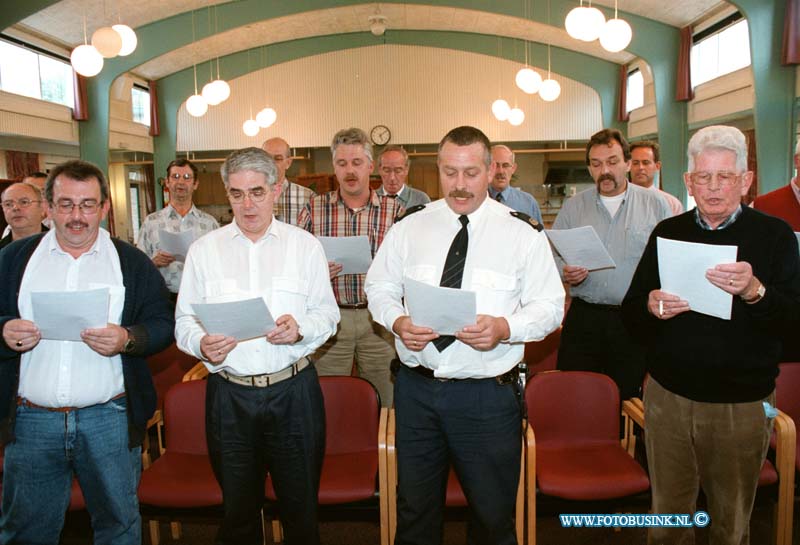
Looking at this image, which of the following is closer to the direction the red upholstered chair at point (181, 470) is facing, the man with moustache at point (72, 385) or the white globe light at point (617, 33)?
the man with moustache

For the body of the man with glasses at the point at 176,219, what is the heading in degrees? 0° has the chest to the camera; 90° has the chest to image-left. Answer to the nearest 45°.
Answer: approximately 0°

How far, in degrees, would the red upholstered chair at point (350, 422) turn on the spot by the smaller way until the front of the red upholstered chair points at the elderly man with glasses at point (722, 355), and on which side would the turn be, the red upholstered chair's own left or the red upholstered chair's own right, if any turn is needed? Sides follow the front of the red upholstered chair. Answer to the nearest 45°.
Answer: approximately 45° to the red upholstered chair's own left

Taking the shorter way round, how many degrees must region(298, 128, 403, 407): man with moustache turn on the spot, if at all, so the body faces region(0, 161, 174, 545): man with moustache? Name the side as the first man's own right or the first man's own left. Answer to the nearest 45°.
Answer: approximately 45° to the first man's own right

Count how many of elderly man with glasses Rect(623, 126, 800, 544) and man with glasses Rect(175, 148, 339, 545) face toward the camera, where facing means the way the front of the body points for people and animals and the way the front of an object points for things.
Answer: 2

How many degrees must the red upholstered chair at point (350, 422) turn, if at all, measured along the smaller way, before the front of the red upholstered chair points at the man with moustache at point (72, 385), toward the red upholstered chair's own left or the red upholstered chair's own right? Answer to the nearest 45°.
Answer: approximately 45° to the red upholstered chair's own right
